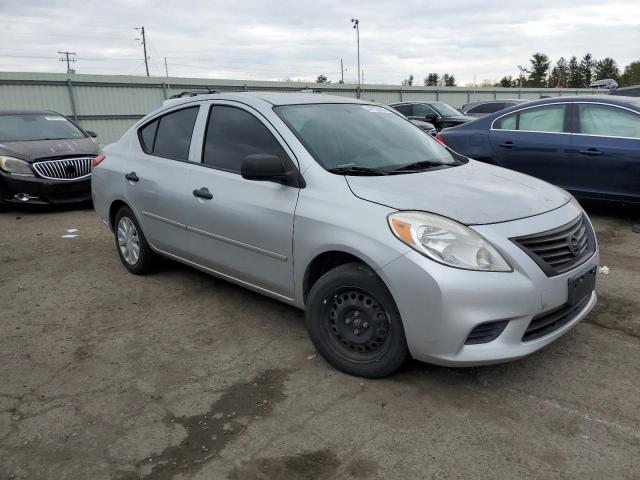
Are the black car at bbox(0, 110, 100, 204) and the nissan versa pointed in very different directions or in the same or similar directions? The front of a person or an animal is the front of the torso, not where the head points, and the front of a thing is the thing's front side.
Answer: same or similar directions

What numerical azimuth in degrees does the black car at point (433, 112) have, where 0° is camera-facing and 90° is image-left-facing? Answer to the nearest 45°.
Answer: approximately 315°

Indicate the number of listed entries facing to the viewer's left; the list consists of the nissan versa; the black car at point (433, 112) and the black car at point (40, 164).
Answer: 0

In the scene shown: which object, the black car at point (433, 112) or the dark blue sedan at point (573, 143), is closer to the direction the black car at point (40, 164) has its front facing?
the dark blue sedan

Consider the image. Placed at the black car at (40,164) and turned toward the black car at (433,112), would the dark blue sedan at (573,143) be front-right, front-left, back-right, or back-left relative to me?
front-right

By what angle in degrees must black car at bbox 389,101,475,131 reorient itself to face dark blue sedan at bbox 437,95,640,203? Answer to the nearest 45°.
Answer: approximately 45° to its right

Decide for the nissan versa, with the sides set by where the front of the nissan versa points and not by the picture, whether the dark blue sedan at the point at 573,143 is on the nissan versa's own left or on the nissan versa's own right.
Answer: on the nissan versa's own left

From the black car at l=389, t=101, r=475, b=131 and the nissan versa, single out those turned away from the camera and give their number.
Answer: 0

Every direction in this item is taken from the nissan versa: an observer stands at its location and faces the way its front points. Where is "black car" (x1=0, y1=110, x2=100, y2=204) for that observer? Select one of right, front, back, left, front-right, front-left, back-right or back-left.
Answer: back

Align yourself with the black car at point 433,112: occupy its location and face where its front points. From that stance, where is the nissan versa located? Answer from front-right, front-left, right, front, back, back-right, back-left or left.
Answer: front-right

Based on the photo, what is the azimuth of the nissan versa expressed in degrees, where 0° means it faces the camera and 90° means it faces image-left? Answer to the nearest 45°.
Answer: approximately 315°

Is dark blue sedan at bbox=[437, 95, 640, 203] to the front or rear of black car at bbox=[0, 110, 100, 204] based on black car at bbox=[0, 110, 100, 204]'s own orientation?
to the front

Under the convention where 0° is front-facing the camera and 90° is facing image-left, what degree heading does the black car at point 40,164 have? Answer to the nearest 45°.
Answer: approximately 315°

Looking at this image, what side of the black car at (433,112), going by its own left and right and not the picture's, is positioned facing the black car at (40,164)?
right

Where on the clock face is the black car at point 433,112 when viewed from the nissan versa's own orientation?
The black car is roughly at 8 o'clock from the nissan versa.

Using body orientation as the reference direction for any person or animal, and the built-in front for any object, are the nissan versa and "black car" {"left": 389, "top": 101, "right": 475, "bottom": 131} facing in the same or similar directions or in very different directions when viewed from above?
same or similar directions
